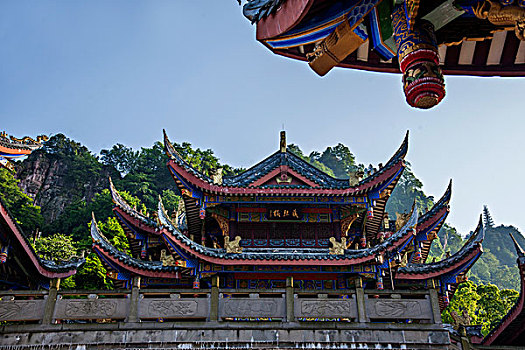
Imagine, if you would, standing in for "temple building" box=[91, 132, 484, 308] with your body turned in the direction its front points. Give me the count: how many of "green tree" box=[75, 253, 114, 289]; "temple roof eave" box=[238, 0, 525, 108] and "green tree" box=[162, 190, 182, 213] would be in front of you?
1

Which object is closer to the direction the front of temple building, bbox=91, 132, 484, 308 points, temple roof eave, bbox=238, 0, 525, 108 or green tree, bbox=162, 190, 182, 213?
the temple roof eave

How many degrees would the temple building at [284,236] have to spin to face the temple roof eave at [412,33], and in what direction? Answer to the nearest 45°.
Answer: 0° — it already faces it

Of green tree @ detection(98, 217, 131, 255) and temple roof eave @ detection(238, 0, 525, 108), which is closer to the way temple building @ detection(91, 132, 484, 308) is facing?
the temple roof eave

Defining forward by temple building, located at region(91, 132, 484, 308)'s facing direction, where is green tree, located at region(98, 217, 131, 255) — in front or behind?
behind

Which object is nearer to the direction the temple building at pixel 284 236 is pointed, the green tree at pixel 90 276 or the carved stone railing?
the carved stone railing

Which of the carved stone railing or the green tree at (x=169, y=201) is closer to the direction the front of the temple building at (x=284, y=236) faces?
the carved stone railing

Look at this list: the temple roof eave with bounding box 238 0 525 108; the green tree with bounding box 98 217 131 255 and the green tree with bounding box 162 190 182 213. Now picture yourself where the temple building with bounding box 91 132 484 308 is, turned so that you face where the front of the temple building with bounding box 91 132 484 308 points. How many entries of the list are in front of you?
1

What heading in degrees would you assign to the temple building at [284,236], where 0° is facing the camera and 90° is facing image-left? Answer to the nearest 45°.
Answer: approximately 0°
